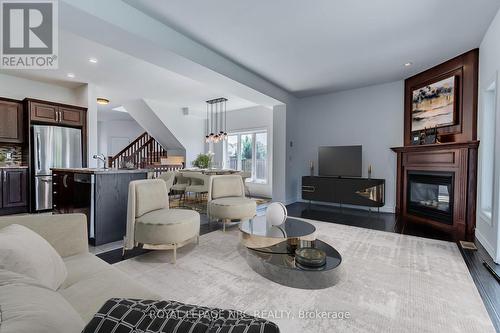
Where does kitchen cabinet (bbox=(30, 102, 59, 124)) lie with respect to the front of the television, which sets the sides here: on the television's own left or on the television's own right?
on the television's own right

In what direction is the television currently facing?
toward the camera

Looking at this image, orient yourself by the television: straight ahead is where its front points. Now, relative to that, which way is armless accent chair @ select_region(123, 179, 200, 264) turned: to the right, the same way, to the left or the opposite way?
to the left

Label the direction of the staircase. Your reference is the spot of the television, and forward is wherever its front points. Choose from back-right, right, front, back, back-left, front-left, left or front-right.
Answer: right

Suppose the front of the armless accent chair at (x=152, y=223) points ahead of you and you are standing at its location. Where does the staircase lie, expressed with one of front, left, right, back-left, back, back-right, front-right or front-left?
back-left

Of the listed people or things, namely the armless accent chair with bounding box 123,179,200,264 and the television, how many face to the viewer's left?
0

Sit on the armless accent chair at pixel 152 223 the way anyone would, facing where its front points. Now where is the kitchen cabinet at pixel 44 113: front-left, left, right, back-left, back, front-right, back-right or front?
back

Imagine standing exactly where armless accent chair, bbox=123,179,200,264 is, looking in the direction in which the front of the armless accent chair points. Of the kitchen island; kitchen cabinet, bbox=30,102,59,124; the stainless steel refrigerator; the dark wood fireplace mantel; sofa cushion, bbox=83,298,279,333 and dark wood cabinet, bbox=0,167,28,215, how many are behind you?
4

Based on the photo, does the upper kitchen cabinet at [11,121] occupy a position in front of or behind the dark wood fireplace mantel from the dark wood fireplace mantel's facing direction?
in front

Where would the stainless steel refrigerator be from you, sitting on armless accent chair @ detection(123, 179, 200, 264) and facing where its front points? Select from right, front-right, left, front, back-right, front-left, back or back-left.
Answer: back

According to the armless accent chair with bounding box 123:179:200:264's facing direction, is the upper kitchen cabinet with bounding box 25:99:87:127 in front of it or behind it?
behind

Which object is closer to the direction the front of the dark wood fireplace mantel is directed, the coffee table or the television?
the coffee table

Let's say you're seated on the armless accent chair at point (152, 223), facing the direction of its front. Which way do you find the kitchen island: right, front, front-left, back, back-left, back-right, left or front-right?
back

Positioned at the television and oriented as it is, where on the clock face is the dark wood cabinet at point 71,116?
The dark wood cabinet is roughly at 2 o'clock from the television.
